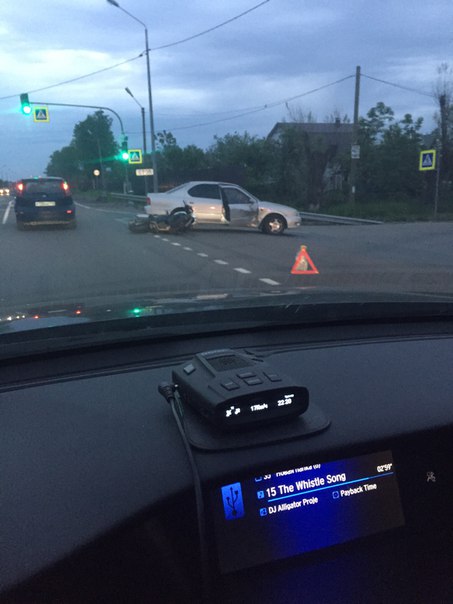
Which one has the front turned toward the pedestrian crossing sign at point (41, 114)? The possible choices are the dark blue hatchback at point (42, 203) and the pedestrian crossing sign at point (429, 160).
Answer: the dark blue hatchback

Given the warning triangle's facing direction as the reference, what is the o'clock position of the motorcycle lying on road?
The motorcycle lying on road is roughly at 5 o'clock from the warning triangle.

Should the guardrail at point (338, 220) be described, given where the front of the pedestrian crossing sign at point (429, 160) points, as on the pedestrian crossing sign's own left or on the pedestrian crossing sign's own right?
on the pedestrian crossing sign's own right

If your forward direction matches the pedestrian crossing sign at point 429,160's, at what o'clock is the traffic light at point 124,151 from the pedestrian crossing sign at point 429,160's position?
The traffic light is roughly at 4 o'clock from the pedestrian crossing sign.

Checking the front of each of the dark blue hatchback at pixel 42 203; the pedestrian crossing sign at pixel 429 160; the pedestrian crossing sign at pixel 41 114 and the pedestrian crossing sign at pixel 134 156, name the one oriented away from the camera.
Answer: the dark blue hatchback

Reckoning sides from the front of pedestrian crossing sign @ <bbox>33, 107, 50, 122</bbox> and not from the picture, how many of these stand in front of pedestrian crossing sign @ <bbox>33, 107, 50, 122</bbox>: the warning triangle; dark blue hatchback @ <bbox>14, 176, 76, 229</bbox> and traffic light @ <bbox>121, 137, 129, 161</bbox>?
2

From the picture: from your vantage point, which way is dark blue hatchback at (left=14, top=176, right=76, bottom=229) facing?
away from the camera

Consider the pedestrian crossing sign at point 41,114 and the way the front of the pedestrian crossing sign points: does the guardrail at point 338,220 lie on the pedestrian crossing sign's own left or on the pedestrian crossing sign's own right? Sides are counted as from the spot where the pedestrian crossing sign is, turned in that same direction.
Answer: on the pedestrian crossing sign's own left

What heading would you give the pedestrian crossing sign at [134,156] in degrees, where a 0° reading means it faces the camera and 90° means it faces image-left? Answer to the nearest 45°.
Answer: approximately 0°

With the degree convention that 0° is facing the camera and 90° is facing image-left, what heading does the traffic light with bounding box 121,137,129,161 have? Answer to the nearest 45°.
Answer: approximately 0°
